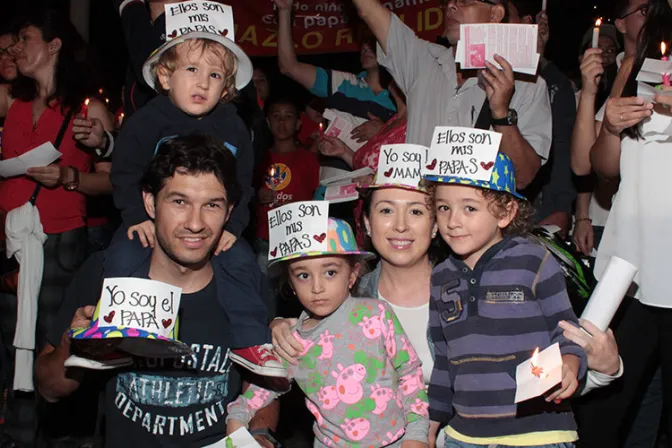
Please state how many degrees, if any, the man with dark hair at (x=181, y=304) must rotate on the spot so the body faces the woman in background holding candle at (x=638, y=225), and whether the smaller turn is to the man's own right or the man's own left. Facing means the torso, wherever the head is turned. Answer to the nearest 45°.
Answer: approximately 90° to the man's own left

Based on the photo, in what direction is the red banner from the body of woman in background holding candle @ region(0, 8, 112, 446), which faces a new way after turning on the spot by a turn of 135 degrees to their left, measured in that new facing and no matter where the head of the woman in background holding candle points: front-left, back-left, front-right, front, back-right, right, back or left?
front-left

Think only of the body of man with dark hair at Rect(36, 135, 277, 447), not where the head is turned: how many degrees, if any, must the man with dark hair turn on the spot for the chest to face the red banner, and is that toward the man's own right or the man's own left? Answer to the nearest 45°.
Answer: approximately 180°

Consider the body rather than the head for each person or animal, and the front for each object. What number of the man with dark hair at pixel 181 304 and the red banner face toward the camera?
2

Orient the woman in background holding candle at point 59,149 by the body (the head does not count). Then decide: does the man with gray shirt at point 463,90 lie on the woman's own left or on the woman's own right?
on the woman's own left

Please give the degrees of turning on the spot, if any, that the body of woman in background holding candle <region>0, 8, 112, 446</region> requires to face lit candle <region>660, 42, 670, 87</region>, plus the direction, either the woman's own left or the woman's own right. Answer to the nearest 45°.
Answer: approximately 90° to the woman's own left

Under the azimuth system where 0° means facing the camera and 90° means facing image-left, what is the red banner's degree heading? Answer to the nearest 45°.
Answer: approximately 0°

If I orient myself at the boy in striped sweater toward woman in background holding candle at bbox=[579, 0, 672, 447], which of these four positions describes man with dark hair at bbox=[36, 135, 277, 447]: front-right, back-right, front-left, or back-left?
back-left

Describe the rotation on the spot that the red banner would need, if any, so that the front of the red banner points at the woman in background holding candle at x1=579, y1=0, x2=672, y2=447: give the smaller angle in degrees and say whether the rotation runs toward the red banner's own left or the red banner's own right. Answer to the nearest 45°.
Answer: approximately 45° to the red banner's own left

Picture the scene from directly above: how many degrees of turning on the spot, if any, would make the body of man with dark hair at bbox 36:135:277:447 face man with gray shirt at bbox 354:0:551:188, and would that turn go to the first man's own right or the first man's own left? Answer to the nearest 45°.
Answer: approximately 90° to the first man's own left
